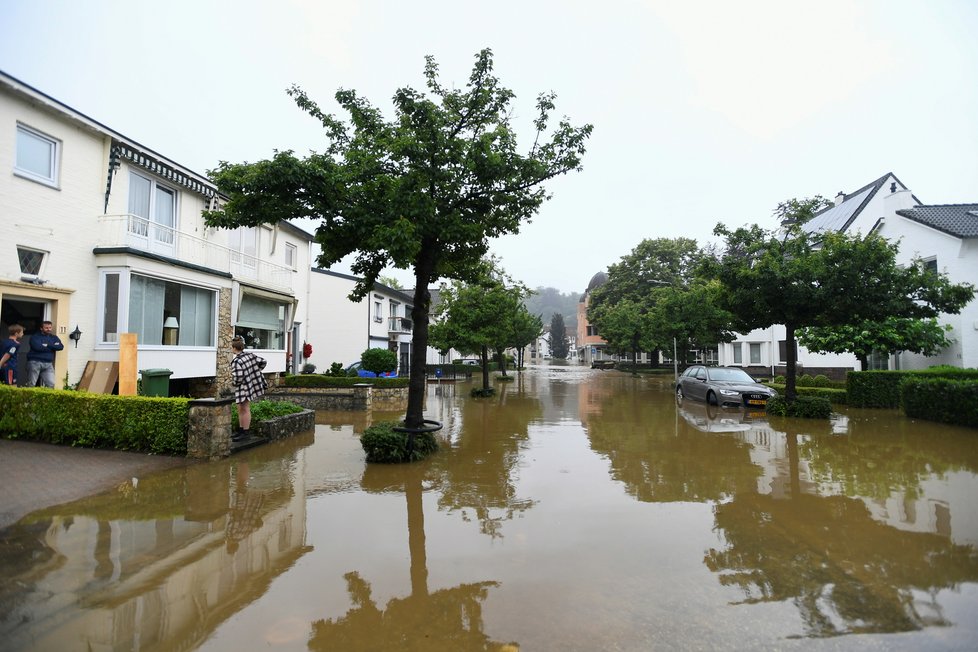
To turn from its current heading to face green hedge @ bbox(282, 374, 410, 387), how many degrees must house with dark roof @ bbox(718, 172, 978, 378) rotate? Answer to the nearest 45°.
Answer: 0° — it already faces it

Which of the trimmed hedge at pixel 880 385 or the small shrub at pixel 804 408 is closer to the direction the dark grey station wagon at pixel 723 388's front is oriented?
the small shrub

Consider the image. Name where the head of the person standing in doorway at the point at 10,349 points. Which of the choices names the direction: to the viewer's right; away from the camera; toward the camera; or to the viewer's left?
to the viewer's right

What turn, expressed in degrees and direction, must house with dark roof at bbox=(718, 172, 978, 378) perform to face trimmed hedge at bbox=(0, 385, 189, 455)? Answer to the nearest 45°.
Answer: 0° — it already faces it

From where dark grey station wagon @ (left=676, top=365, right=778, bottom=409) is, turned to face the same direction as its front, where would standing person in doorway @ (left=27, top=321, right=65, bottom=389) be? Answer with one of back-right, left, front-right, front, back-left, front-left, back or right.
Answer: right

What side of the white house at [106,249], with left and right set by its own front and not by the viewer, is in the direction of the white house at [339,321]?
left

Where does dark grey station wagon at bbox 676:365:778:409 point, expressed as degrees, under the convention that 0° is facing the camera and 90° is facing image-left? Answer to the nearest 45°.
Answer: approximately 315°

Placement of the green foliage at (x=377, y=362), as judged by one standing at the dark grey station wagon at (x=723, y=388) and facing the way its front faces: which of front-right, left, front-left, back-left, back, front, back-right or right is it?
back-right

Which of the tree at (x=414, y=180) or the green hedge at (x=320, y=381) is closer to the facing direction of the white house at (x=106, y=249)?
the tree

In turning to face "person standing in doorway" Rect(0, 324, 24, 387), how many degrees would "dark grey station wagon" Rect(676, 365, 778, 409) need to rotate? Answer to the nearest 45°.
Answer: approximately 90° to its right

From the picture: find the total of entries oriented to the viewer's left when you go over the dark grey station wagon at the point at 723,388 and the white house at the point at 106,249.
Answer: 0

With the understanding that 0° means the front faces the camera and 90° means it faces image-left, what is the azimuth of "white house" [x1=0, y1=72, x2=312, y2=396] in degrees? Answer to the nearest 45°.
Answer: approximately 315°

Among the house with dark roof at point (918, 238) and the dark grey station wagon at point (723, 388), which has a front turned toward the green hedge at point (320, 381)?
the house with dark roof

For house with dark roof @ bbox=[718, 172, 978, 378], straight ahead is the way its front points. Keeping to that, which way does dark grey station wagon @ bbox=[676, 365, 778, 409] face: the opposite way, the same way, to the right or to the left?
to the left

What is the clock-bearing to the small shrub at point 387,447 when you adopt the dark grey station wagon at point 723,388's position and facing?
The small shrub is roughly at 2 o'clock from the dark grey station wagon.

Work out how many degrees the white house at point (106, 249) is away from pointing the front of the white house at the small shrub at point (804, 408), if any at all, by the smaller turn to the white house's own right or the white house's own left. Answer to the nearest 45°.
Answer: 0° — it already faces it
